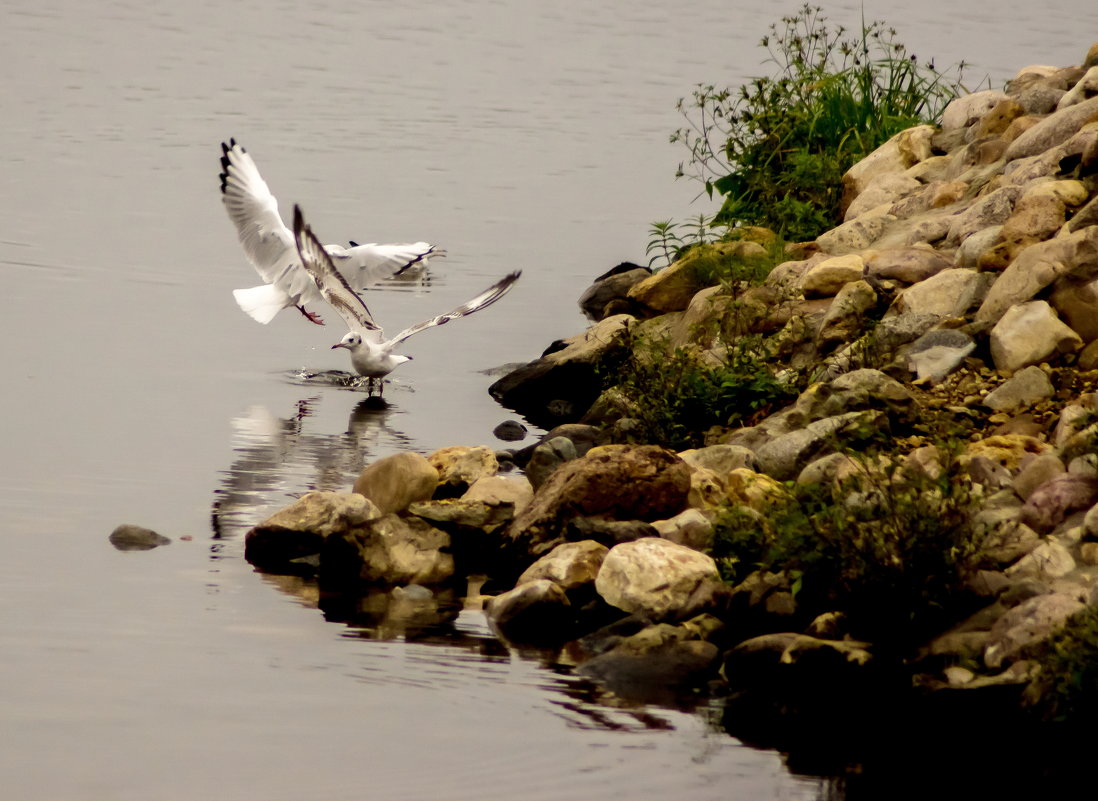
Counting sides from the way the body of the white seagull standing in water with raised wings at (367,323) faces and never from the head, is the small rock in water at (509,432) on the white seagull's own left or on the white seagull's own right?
on the white seagull's own left

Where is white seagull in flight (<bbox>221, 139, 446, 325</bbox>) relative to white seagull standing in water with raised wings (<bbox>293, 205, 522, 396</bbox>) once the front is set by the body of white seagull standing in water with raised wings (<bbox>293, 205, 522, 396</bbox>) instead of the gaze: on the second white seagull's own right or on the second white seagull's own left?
on the second white seagull's own right

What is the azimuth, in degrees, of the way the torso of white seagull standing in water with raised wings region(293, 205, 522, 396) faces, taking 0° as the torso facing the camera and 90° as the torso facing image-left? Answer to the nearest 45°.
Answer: approximately 45°

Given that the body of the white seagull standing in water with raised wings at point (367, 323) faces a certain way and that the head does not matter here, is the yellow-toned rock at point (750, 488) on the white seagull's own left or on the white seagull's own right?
on the white seagull's own left
